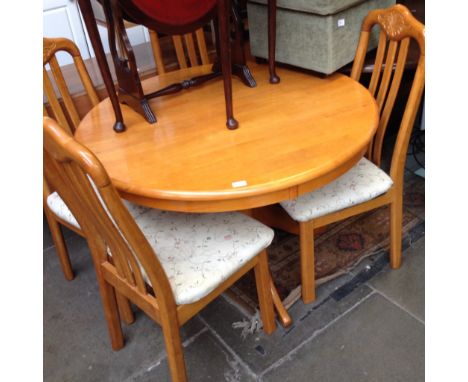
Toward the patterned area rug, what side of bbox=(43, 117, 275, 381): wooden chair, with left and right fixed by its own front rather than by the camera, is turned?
front

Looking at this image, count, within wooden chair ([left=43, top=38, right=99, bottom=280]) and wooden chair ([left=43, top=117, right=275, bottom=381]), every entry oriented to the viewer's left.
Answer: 0

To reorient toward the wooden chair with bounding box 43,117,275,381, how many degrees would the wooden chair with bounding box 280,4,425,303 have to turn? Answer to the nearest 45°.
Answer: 0° — it already faces it

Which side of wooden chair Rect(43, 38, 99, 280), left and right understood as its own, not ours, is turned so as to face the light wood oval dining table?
front

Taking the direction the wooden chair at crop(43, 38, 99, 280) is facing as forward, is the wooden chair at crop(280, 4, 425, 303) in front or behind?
in front

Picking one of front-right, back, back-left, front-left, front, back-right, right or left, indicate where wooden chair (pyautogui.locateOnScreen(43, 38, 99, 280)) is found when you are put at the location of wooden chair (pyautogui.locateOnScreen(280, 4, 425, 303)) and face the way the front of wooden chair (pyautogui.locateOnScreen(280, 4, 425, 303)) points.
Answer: front-right

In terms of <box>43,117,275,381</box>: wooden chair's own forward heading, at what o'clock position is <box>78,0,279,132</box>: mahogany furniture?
The mahogany furniture is roughly at 11 o'clock from the wooden chair.

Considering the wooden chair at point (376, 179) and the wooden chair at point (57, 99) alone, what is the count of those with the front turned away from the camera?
0

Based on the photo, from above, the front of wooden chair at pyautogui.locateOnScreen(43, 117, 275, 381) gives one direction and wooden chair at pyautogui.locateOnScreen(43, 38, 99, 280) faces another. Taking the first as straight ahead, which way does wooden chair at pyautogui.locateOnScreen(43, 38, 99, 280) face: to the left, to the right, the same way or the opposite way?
to the right

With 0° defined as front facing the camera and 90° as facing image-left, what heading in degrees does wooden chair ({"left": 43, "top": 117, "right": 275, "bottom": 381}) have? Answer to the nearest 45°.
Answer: approximately 225°
